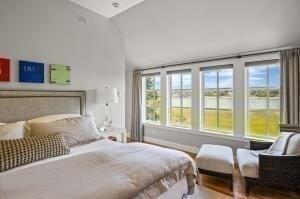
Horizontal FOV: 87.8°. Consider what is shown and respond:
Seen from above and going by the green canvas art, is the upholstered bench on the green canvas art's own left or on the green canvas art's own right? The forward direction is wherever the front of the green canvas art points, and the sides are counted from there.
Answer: on the green canvas art's own left

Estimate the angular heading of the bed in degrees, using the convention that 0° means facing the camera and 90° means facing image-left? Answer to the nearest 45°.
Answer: approximately 315°

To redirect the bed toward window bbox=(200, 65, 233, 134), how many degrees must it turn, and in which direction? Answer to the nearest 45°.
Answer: approximately 90° to its left

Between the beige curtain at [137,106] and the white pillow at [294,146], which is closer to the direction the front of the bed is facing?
the white pillow

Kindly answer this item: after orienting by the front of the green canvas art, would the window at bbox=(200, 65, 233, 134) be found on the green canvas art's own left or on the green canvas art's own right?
on the green canvas art's own left

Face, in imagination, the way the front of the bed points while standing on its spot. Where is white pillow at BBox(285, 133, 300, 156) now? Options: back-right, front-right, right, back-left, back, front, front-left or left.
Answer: front-left

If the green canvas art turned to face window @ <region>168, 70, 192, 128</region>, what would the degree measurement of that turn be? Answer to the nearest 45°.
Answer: approximately 90° to its left

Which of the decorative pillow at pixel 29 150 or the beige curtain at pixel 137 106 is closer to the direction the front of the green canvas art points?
the decorative pillow

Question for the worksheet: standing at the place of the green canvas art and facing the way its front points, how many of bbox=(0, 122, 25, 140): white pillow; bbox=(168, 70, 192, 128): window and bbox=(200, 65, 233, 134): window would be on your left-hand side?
2

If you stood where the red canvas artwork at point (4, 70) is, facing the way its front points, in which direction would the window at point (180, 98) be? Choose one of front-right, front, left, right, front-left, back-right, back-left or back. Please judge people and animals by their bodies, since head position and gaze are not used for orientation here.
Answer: left
